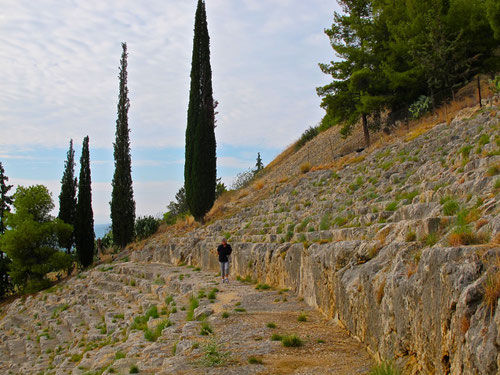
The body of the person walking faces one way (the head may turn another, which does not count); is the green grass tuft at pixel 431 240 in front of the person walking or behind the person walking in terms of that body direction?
in front

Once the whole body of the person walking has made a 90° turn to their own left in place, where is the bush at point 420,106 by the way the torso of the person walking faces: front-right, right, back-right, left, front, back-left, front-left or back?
front-left

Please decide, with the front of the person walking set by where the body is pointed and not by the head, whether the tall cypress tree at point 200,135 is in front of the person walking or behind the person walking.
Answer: behind

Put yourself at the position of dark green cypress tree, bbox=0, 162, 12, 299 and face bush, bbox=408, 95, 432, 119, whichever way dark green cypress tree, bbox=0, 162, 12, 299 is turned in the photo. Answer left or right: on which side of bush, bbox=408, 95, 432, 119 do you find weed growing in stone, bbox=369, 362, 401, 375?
right

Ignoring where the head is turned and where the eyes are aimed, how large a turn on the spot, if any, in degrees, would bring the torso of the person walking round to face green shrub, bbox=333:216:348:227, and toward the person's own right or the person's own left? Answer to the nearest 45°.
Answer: approximately 45° to the person's own left

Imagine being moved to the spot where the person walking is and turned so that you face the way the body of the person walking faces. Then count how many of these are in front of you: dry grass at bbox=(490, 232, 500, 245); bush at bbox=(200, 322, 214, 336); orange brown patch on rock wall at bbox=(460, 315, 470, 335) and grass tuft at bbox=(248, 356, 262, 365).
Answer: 4

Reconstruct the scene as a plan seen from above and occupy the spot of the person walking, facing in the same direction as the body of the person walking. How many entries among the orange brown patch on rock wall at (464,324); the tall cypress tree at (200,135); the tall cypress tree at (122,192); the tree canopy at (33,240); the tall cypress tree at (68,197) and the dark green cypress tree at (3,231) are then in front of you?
1

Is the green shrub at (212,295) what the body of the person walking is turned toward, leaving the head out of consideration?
yes

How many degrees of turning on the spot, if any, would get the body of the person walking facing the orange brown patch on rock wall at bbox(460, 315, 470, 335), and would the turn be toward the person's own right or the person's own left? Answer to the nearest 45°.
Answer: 0° — they already face it

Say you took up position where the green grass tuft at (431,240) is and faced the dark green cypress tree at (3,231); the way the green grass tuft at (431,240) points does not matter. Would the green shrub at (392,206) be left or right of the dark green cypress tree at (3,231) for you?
right

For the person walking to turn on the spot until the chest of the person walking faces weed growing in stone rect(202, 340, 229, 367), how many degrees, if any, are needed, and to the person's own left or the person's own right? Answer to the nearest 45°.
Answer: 0° — they already face it

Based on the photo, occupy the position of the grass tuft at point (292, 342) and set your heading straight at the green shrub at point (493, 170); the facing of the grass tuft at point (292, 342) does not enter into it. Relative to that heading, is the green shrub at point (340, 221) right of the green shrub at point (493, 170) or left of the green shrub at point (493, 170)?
left

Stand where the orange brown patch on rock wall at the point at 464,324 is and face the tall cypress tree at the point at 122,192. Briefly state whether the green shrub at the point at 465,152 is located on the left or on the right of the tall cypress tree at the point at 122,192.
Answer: right

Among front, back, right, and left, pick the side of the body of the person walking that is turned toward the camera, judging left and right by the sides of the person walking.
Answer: front

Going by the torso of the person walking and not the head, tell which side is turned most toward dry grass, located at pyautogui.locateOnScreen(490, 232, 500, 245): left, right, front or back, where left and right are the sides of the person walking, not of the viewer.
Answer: front
